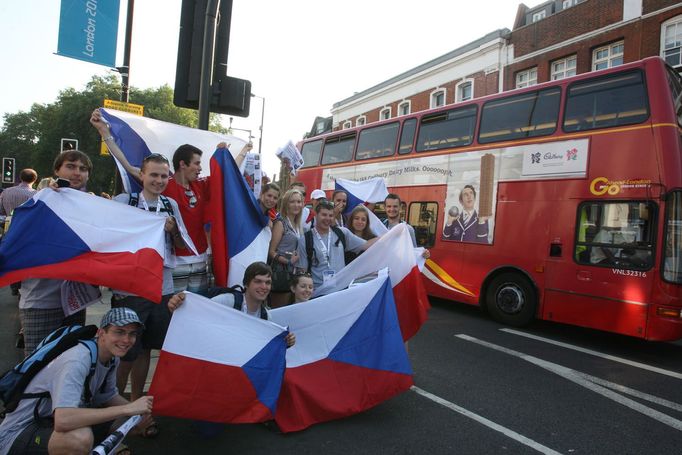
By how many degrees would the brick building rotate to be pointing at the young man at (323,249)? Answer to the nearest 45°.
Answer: approximately 45° to its left

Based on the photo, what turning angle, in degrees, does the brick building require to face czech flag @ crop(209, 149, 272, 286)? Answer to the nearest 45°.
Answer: approximately 45° to its left

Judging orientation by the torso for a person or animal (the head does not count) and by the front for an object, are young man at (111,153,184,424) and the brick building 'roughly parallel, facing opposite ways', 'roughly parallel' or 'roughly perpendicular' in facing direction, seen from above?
roughly perpendicular

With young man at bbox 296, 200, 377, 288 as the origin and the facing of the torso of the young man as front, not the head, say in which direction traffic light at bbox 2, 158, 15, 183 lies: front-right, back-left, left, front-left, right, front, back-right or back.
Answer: back-right

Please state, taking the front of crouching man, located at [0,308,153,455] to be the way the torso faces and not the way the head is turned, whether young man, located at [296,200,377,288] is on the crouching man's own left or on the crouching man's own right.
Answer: on the crouching man's own left

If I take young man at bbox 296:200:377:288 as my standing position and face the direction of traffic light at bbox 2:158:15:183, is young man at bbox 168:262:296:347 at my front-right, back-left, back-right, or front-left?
back-left

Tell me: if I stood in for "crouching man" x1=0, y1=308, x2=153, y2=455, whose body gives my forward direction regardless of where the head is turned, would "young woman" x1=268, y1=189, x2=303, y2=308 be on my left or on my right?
on my left
